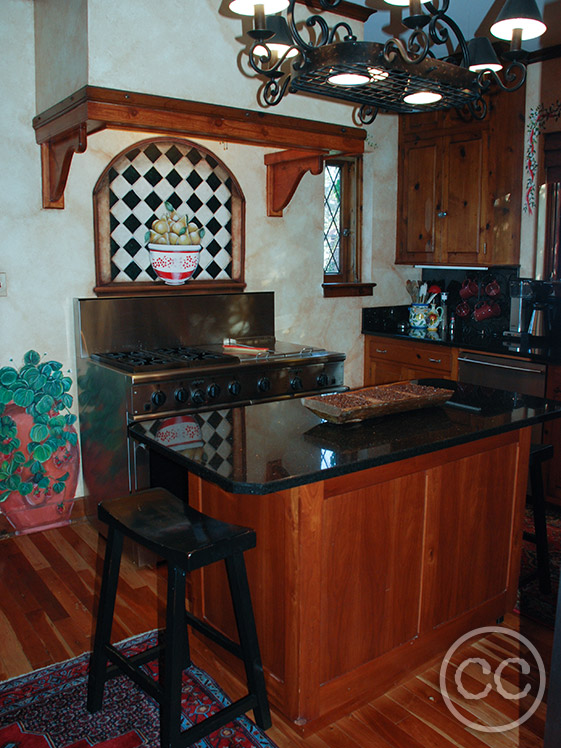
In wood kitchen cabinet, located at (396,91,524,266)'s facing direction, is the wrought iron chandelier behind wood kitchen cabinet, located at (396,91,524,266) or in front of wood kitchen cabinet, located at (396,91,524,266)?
in front

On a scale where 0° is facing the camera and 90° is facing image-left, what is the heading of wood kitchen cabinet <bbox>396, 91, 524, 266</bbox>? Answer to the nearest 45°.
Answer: approximately 45°

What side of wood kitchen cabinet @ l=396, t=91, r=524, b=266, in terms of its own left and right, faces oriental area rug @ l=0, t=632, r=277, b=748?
front

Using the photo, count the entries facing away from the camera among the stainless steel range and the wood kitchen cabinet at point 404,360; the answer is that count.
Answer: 0

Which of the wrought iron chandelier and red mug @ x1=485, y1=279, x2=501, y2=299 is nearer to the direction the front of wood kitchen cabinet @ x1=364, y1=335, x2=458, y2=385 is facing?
the wrought iron chandelier

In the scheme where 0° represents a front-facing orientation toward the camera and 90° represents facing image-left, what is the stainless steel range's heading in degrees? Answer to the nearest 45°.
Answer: approximately 315°

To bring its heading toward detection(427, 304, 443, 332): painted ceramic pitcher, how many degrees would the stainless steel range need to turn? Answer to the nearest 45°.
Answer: approximately 90° to its left

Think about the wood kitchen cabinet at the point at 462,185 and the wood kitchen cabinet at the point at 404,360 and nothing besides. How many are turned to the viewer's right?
0

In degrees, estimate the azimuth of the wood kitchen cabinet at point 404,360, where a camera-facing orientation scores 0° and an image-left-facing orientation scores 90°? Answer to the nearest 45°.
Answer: approximately 45°
